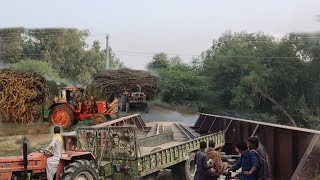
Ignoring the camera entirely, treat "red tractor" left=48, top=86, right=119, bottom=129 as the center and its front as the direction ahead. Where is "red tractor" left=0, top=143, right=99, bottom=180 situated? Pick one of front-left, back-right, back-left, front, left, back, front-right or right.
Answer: right

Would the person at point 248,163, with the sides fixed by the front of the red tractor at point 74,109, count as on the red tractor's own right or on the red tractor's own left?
on the red tractor's own right

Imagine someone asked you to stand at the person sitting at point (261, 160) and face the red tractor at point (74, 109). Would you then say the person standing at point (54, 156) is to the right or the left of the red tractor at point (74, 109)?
left

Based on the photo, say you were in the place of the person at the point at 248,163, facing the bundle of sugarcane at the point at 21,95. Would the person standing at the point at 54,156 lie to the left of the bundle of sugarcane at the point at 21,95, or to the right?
left

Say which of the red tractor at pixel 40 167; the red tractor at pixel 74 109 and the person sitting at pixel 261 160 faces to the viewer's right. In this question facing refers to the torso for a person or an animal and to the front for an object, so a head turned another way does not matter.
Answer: the red tractor at pixel 74 109

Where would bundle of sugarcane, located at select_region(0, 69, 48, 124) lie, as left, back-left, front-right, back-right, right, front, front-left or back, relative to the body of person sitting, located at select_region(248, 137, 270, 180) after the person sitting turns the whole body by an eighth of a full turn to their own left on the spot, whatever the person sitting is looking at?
right

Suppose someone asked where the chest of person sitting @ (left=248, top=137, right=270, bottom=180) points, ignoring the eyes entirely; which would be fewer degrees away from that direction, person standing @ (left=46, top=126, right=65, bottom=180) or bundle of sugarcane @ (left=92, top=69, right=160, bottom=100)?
the person standing

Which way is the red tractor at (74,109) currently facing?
to the viewer's right

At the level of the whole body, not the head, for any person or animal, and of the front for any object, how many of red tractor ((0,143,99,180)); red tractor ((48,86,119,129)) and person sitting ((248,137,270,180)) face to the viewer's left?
2

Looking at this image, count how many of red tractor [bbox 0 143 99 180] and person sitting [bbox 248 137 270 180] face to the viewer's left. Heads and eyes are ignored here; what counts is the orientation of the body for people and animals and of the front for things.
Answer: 2

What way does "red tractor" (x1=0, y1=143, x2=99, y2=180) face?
to the viewer's left

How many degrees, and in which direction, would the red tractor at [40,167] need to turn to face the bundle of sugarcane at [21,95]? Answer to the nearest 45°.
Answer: approximately 90° to its right

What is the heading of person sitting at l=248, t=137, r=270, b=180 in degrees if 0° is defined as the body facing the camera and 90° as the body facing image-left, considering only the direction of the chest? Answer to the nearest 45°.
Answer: approximately 90°

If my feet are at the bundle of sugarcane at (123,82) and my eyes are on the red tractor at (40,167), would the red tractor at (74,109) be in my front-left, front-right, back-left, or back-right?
front-right
